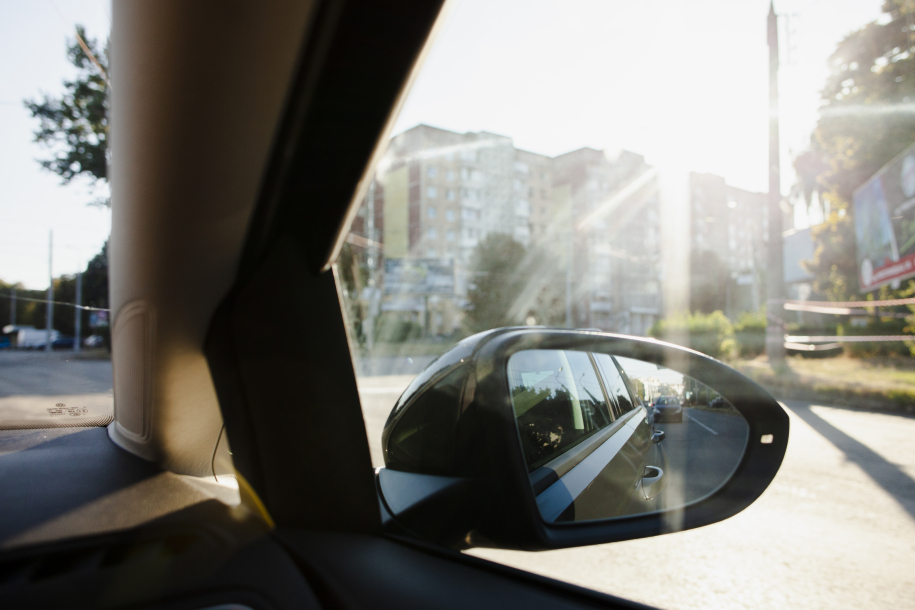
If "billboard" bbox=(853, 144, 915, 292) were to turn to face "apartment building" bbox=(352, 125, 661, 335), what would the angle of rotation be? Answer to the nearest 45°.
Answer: approximately 90° to its right

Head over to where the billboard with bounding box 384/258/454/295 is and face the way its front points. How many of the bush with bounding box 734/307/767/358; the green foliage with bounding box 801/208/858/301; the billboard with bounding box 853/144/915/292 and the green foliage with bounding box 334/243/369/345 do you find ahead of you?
4

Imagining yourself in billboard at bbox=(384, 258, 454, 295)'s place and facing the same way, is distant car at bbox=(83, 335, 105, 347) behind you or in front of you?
in front

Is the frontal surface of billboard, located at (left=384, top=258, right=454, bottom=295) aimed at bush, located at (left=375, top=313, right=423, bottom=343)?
yes

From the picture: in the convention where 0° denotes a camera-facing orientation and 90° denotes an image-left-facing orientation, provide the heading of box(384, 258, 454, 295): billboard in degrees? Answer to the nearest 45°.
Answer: approximately 0°

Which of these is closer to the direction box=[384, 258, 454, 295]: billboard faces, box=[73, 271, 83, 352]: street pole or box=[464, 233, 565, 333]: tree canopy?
the street pole

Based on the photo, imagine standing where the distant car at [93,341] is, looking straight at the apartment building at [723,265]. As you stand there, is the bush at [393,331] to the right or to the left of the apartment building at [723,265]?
left

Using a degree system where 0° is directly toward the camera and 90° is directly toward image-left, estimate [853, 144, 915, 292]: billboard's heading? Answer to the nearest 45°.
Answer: approximately 45°

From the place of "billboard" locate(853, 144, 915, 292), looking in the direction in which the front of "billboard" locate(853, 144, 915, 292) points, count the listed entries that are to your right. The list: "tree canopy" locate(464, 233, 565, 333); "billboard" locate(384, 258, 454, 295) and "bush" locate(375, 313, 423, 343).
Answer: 3

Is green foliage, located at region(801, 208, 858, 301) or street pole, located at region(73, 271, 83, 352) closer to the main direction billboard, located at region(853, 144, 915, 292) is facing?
the street pole

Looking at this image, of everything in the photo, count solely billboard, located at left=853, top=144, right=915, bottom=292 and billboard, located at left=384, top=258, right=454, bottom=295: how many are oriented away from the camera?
0

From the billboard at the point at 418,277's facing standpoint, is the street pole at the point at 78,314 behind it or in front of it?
in front
